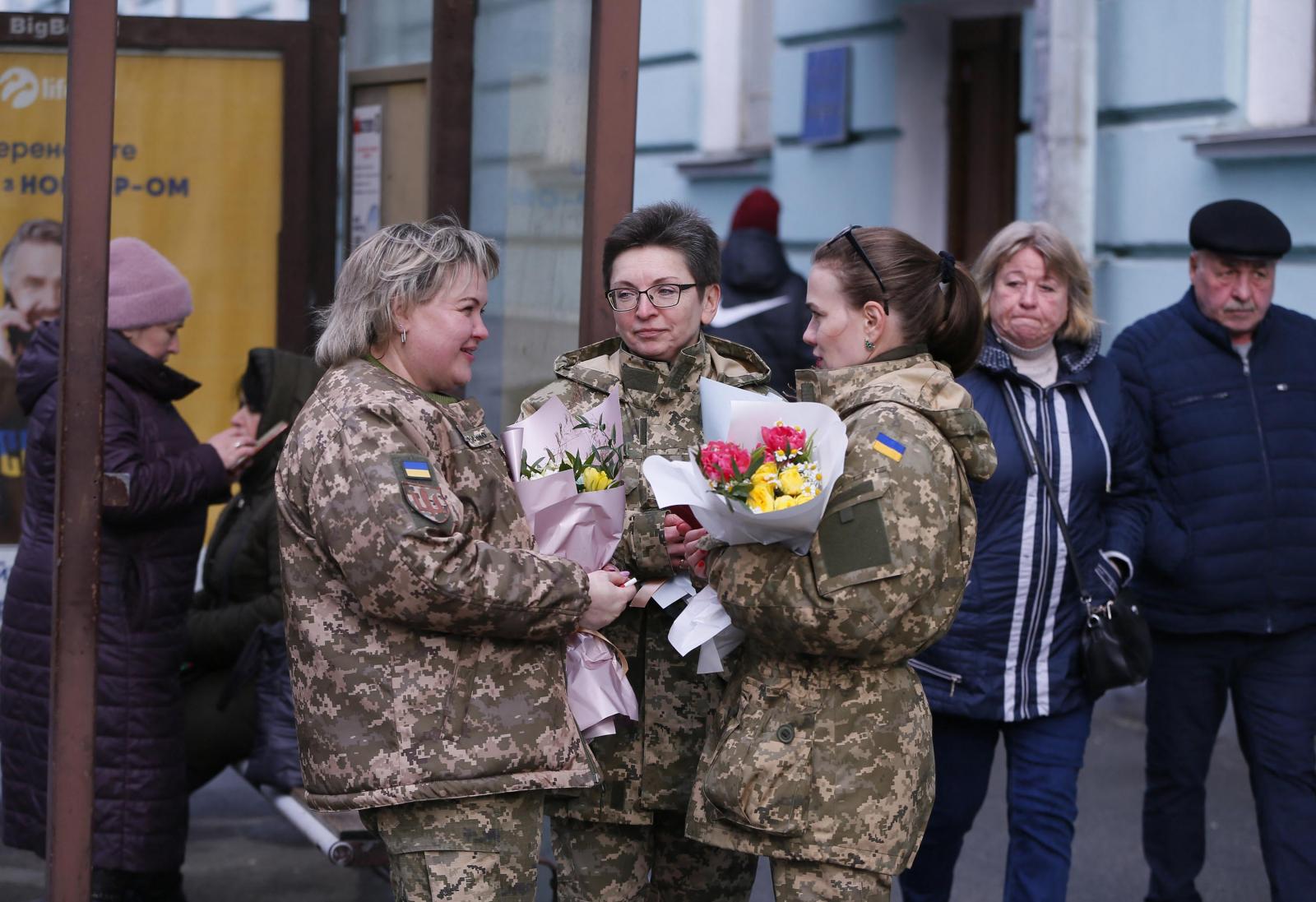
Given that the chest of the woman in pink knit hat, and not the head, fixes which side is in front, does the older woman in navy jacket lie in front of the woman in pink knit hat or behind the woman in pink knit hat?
in front

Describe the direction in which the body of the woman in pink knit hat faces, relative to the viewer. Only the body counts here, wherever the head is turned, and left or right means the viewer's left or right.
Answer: facing to the right of the viewer

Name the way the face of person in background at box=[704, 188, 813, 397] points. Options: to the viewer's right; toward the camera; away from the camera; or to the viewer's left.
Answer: away from the camera

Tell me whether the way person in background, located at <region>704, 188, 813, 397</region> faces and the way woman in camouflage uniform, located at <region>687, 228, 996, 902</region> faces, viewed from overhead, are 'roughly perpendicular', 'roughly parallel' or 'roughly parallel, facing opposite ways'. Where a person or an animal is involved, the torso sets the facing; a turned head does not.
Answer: roughly perpendicular

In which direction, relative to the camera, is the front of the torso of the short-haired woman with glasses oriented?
toward the camera

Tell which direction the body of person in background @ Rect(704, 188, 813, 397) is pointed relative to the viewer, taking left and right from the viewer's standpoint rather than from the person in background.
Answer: facing away from the viewer

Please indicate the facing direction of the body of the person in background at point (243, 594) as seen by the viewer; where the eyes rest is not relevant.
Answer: to the viewer's left

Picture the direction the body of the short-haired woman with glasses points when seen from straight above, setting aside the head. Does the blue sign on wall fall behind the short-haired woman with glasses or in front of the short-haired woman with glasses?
behind

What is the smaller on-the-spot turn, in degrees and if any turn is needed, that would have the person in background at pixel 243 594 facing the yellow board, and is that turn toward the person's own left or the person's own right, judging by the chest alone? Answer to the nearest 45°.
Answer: approximately 90° to the person's own right

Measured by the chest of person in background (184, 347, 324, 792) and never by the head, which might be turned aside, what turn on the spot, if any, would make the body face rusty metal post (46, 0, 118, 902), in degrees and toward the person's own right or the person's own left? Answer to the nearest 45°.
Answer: approximately 90° to the person's own left

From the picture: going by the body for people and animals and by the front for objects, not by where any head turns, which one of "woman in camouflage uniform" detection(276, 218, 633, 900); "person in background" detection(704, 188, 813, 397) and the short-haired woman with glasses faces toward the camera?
the short-haired woman with glasses

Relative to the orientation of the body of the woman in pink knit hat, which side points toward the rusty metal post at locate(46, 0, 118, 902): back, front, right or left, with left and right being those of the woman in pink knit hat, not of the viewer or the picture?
right

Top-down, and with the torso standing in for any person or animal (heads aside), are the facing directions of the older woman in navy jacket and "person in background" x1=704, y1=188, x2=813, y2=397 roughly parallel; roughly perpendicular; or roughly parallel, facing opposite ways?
roughly parallel, facing opposite ways

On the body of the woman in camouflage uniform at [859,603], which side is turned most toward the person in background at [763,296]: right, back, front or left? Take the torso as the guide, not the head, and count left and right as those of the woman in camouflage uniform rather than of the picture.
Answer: right

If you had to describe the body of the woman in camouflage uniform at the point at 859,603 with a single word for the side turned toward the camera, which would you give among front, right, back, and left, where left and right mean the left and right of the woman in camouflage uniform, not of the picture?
left

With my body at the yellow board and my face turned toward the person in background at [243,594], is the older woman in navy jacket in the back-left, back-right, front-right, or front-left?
front-left
